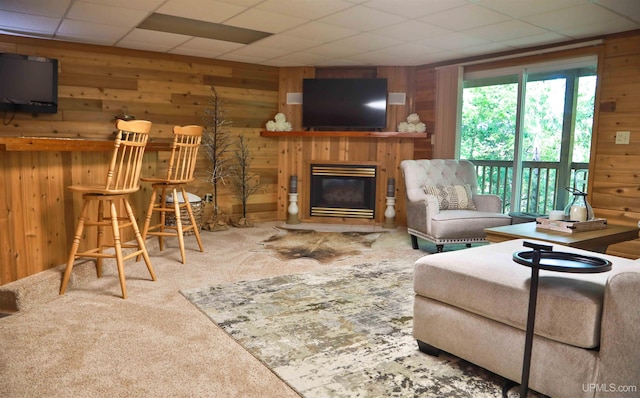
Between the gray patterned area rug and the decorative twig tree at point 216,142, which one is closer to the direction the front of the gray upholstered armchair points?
the gray patterned area rug

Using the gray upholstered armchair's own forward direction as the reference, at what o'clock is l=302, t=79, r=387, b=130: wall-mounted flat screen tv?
The wall-mounted flat screen tv is roughly at 6 o'clock from the gray upholstered armchair.

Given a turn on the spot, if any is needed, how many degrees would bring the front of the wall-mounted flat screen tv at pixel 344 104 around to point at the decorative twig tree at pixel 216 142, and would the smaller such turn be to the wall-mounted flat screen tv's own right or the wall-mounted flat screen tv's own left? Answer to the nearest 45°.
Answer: approximately 90° to the wall-mounted flat screen tv's own right

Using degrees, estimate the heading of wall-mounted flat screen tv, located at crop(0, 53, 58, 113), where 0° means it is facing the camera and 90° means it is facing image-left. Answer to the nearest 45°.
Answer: approximately 315°

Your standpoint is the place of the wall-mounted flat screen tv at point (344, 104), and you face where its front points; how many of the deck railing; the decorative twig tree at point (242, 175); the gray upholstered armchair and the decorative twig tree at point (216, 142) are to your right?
2

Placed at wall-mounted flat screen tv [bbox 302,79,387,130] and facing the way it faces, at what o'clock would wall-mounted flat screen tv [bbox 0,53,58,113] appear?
wall-mounted flat screen tv [bbox 0,53,58,113] is roughly at 2 o'clock from wall-mounted flat screen tv [bbox 302,79,387,130].

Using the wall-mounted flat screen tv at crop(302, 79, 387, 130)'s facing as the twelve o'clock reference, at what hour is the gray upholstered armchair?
The gray upholstered armchair is roughly at 11 o'clock from the wall-mounted flat screen tv.
